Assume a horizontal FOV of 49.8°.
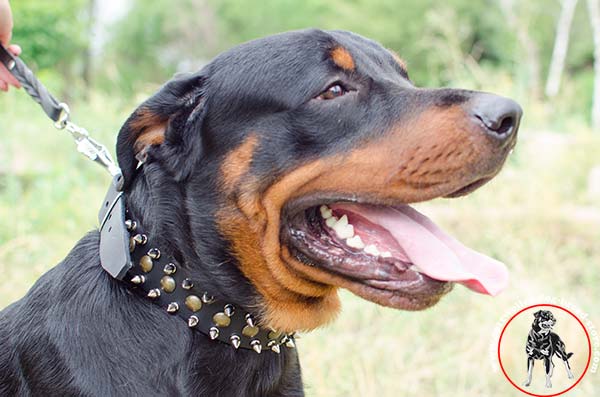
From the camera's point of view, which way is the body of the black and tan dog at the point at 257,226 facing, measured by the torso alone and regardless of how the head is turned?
to the viewer's right
